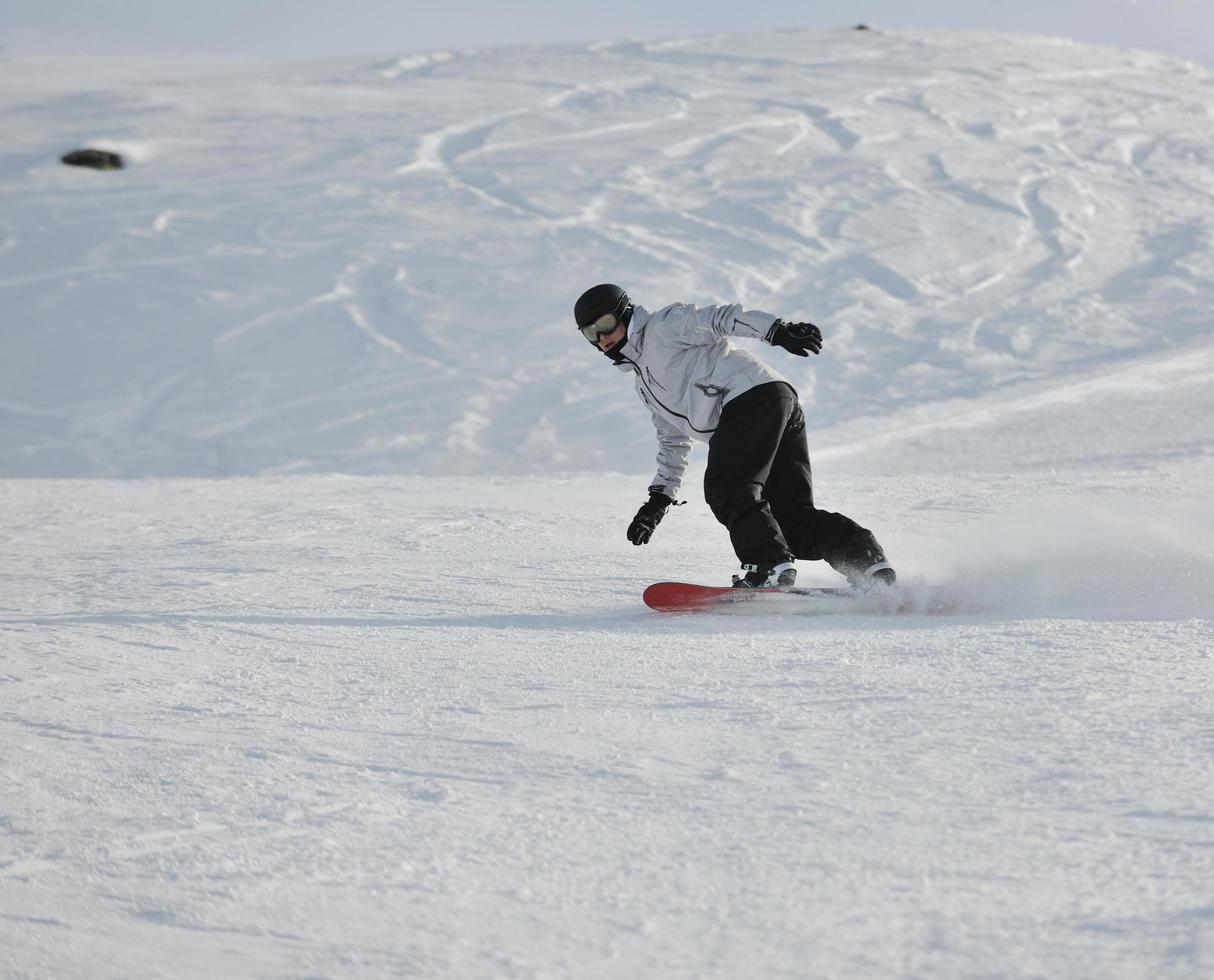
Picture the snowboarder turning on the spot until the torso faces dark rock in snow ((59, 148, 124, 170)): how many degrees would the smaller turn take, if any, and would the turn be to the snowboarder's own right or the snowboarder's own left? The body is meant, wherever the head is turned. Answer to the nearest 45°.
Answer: approximately 90° to the snowboarder's own right

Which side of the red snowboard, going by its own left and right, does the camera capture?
left

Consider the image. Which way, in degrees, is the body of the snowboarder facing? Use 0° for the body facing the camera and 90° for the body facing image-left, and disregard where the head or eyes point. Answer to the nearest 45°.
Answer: approximately 45°
